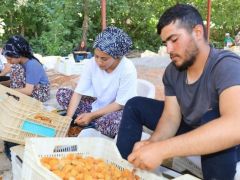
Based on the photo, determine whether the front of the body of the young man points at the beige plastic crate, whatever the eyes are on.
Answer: no

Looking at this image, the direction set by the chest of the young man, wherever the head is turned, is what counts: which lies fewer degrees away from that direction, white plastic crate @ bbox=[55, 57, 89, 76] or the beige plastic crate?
the beige plastic crate

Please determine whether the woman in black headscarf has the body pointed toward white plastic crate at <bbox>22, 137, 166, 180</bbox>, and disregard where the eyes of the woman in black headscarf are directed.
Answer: no

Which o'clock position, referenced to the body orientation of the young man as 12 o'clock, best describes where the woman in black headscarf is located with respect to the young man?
The woman in black headscarf is roughly at 3 o'clock from the young man.

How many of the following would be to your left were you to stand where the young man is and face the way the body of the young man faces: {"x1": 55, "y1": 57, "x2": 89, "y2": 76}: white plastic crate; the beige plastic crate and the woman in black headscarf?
0

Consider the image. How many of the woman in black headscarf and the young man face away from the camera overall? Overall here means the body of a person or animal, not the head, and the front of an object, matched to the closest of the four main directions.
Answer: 0

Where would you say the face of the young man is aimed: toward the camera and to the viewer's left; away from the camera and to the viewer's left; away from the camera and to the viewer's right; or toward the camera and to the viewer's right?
toward the camera and to the viewer's left

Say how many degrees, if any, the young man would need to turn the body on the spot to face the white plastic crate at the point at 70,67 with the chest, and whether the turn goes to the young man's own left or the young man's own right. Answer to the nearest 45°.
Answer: approximately 90° to the young man's own right
